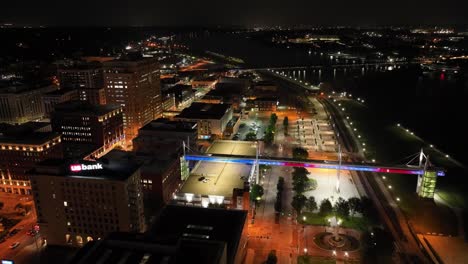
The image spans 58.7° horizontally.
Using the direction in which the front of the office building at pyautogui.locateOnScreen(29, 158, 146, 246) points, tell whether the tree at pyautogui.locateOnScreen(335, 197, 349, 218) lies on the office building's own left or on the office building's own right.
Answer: on the office building's own left

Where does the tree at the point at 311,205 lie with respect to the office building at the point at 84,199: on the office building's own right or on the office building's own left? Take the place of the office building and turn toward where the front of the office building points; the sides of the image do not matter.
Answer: on the office building's own left

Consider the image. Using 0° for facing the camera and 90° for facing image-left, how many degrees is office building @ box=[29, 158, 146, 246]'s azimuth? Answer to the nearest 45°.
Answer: approximately 0°

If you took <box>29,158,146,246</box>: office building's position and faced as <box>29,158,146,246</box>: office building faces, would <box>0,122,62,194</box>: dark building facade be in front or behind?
behind

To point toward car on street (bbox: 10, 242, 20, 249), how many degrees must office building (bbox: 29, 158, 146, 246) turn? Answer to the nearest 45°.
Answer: approximately 90° to its right

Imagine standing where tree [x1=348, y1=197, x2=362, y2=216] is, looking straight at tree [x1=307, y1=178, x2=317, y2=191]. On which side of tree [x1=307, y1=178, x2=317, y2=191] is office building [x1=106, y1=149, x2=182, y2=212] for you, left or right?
left

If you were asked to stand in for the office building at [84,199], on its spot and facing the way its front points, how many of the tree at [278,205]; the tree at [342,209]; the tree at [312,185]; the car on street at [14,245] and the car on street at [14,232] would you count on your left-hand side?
3

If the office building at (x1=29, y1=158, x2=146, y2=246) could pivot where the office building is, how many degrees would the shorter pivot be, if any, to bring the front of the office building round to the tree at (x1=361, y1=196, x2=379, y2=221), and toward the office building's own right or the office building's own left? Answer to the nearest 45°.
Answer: approximately 90° to the office building's own left

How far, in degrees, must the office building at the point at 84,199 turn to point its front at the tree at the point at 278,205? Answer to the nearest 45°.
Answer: approximately 90° to its left

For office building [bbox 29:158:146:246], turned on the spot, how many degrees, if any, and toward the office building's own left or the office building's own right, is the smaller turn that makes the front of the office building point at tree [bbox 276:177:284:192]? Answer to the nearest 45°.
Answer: approximately 90° to the office building's own left

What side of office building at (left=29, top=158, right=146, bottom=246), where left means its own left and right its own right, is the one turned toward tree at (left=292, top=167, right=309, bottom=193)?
left

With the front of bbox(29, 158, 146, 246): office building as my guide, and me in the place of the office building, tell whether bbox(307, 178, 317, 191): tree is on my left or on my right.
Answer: on my left
